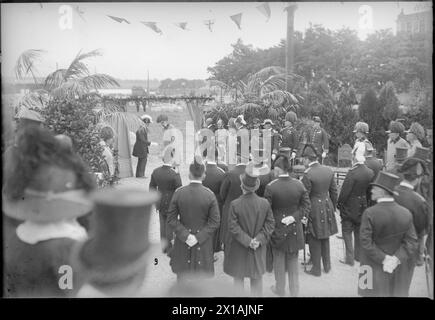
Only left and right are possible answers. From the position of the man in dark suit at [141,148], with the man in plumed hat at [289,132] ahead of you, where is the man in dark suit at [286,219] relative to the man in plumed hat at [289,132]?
right

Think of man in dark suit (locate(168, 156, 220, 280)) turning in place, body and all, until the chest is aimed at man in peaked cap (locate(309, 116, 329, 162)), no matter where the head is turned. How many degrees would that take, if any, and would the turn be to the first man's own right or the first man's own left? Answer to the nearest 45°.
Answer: approximately 45° to the first man's own right

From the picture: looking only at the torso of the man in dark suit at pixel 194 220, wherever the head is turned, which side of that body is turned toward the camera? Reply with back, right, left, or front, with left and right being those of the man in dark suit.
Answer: back

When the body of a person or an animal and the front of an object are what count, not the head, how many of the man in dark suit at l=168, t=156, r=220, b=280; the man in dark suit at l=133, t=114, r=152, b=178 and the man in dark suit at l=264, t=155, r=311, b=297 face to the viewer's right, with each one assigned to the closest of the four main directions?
1

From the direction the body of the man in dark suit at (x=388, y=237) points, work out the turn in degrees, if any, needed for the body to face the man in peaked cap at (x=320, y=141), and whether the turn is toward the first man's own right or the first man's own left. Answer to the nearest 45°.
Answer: approximately 45° to the first man's own left

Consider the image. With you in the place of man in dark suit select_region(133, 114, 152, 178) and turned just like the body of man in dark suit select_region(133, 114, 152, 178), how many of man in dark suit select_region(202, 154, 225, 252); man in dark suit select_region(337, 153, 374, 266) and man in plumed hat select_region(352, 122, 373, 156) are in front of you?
3

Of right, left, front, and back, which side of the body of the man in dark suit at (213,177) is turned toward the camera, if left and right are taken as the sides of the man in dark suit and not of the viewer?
back

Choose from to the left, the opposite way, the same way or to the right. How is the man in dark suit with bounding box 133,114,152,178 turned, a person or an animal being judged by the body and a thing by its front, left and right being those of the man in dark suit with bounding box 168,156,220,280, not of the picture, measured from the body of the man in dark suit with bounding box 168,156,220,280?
to the right

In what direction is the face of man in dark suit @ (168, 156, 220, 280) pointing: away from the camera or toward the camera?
away from the camera

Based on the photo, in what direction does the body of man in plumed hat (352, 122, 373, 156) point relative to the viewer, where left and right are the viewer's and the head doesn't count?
facing the viewer and to the left of the viewer

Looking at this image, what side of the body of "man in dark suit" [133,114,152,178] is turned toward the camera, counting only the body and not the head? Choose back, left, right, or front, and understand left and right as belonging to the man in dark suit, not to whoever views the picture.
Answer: right

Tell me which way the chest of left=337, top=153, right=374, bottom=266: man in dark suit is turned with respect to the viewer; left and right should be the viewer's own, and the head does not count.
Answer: facing away from the viewer and to the left of the viewer

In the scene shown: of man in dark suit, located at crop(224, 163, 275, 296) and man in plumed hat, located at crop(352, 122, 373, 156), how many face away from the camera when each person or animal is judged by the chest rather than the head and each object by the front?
1

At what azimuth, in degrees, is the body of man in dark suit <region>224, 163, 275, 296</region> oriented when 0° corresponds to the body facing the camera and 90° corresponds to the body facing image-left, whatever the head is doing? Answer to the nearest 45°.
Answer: approximately 180°

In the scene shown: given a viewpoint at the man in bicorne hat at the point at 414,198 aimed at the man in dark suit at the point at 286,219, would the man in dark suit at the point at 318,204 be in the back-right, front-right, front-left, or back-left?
front-right

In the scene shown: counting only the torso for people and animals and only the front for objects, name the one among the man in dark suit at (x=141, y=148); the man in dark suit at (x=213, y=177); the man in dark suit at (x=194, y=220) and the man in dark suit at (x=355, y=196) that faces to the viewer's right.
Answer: the man in dark suit at (x=141, y=148)
